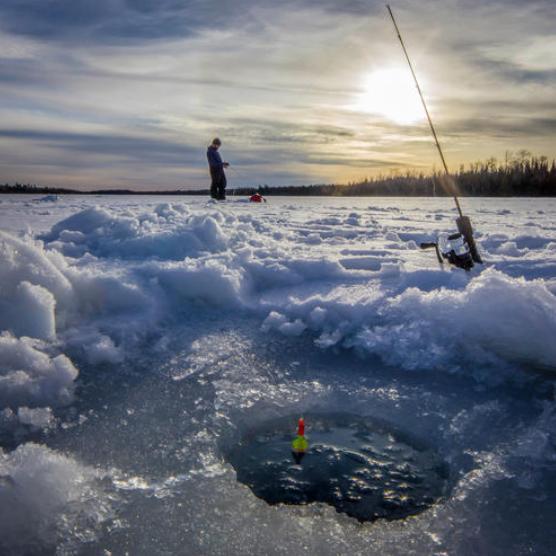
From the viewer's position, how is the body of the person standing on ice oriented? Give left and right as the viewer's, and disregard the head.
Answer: facing to the right of the viewer

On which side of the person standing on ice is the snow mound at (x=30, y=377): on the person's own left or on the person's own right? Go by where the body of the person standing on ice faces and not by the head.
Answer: on the person's own right

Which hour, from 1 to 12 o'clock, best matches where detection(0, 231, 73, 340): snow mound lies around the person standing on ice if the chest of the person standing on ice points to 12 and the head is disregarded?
The snow mound is roughly at 3 o'clock from the person standing on ice.

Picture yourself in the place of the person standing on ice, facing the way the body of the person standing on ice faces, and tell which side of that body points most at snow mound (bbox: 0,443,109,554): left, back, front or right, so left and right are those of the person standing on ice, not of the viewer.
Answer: right

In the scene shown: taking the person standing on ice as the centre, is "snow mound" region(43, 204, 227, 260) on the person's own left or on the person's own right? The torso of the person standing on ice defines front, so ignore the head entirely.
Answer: on the person's own right

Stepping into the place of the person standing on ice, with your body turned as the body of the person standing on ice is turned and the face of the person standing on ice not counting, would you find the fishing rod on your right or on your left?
on your right

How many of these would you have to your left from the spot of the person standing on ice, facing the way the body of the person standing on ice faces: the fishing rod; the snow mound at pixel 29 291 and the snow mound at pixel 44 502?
0
